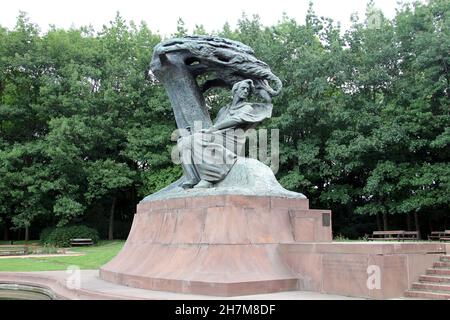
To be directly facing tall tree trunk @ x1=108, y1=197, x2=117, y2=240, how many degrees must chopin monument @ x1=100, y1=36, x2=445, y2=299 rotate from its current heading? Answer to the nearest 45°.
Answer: approximately 90° to its right

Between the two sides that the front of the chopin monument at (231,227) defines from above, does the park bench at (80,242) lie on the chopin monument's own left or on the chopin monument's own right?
on the chopin monument's own right

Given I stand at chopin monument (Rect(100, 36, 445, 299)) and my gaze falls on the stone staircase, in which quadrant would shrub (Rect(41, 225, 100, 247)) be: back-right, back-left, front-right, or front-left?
back-left

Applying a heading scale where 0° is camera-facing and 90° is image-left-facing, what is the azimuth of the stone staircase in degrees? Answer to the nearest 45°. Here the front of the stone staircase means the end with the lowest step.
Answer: approximately 45°

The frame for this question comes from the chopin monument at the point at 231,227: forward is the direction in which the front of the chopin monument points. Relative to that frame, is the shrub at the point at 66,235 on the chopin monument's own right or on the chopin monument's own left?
on the chopin monument's own right

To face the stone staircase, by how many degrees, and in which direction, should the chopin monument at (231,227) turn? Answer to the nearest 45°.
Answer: approximately 90° to its left
